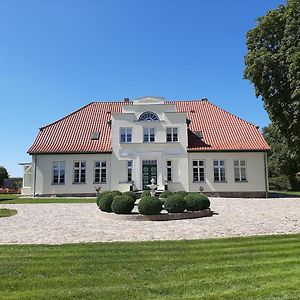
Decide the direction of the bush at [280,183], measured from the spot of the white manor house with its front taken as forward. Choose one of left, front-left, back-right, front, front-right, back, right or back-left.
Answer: back-left

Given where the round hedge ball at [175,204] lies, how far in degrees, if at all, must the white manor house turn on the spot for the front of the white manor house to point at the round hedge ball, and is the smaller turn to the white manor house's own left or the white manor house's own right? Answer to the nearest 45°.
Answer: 0° — it already faces it

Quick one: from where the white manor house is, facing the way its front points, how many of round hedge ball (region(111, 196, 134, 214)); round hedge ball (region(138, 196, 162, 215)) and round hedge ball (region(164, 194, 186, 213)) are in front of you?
3

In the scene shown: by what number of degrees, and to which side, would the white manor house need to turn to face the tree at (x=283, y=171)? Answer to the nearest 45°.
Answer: approximately 135° to its left

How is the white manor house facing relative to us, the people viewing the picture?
facing the viewer

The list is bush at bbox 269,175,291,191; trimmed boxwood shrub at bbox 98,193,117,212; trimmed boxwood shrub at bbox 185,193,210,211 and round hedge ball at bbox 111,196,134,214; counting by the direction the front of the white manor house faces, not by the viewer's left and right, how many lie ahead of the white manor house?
3

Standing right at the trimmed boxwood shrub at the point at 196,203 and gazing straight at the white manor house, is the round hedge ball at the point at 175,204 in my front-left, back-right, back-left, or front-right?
back-left

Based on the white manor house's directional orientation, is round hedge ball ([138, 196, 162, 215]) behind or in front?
in front

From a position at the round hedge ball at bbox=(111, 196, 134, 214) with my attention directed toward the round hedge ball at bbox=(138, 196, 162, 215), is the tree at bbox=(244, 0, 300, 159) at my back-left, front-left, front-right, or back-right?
front-left

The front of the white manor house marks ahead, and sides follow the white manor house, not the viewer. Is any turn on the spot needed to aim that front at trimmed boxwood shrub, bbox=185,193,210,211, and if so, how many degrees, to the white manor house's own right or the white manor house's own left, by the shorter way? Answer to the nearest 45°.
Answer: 0° — it already faces it

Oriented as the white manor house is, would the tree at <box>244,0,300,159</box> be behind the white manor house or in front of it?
in front

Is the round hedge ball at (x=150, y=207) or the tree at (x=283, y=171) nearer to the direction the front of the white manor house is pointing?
the round hedge ball

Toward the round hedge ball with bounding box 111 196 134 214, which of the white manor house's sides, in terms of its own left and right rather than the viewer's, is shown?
front

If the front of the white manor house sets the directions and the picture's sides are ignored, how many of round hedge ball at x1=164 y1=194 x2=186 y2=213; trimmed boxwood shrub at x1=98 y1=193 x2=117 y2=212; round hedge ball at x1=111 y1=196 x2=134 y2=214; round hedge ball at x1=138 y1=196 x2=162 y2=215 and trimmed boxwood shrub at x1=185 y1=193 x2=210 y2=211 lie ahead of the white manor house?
5

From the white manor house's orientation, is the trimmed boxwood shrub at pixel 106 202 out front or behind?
out front

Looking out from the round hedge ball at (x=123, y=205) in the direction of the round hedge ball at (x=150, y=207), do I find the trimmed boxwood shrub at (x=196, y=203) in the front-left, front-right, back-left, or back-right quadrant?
front-left
